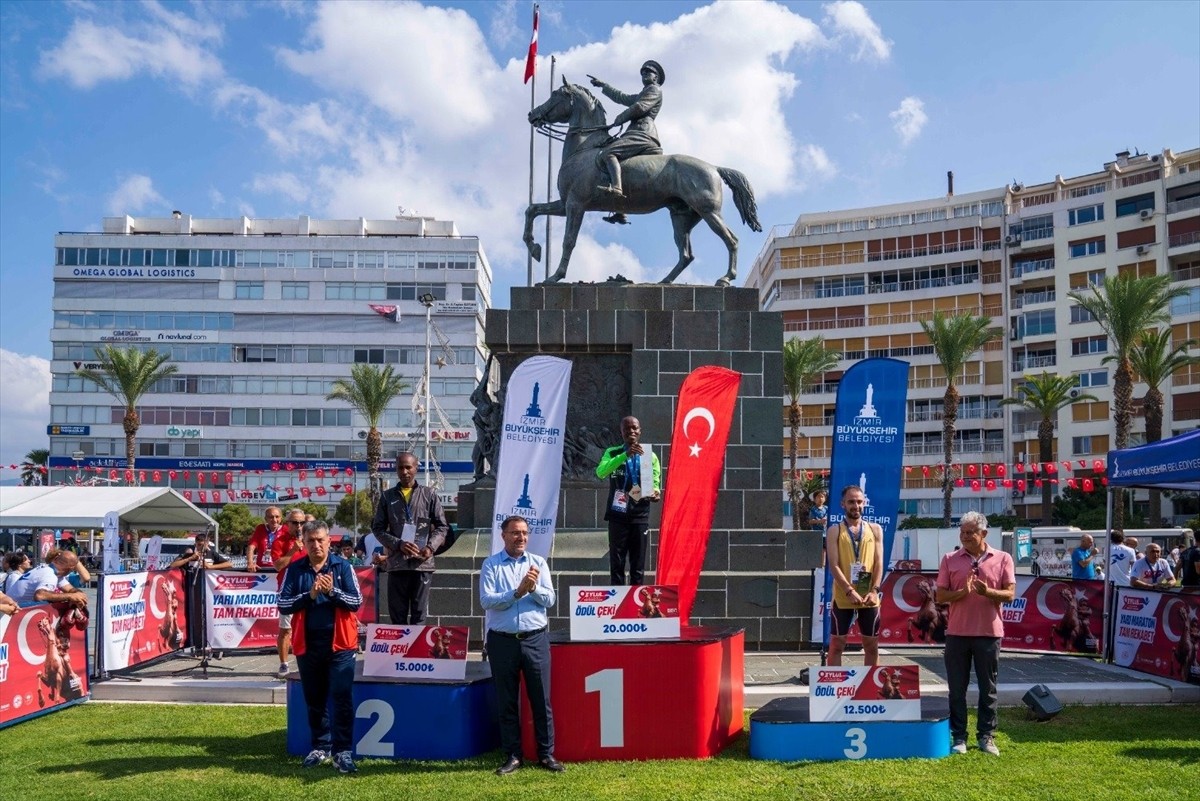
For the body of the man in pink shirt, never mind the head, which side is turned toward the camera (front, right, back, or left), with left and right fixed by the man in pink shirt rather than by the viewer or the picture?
front

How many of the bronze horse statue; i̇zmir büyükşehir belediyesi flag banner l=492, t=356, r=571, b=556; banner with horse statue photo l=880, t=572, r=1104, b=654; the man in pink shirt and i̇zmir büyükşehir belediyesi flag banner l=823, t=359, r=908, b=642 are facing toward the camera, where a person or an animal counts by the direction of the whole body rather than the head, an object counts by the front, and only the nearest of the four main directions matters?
4

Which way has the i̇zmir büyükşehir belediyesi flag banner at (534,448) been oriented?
toward the camera

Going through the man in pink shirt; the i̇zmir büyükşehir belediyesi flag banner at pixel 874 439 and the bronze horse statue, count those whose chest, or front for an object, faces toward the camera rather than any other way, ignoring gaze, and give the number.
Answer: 2

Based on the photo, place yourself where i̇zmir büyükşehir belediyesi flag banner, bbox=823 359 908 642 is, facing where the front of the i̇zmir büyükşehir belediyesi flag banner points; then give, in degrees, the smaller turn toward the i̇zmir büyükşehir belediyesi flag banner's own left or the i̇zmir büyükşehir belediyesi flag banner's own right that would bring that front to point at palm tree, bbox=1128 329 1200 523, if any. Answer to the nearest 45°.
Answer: approximately 180°

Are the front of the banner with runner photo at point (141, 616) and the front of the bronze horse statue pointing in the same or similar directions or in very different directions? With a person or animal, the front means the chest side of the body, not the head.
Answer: very different directions

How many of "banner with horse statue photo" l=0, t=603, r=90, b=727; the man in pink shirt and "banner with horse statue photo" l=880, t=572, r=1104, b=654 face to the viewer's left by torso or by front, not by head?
0

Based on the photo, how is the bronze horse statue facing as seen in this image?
to the viewer's left

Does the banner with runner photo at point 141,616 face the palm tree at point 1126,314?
no

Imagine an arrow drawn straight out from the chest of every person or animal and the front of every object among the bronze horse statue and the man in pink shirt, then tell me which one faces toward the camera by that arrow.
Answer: the man in pink shirt

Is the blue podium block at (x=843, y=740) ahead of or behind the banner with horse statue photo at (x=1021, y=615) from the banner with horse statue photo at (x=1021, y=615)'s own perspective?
ahead

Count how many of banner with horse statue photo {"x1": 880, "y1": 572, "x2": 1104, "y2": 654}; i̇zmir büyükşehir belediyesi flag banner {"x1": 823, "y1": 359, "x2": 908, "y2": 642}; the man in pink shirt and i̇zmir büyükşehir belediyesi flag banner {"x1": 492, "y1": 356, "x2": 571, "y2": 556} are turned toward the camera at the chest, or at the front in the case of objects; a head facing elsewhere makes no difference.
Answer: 4

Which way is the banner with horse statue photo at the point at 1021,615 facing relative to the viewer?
toward the camera

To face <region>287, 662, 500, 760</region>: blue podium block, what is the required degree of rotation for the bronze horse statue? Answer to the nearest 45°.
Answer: approximately 90° to its left

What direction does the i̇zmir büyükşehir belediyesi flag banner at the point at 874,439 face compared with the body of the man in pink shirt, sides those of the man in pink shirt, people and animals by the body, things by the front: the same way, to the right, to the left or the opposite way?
the same way

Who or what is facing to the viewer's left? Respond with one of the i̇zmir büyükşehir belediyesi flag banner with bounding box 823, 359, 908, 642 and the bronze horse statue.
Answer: the bronze horse statue
